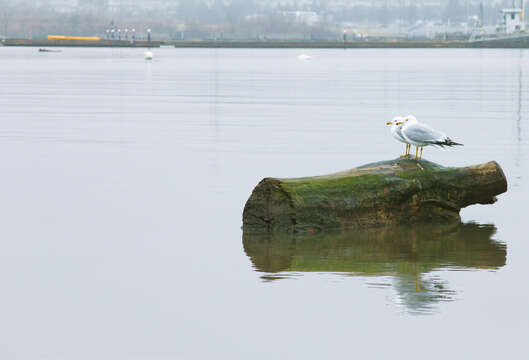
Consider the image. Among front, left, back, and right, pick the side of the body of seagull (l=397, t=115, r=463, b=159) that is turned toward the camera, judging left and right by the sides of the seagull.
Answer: left

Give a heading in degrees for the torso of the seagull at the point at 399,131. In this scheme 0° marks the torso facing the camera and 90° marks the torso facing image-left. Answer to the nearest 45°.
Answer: approximately 90°

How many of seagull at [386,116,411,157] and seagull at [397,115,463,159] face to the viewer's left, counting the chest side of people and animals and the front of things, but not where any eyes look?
2

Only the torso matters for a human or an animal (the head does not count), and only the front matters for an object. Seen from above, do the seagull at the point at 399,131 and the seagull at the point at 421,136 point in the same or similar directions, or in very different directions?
same or similar directions
